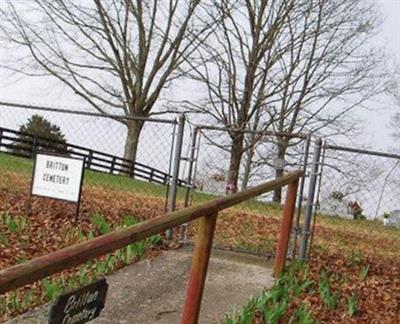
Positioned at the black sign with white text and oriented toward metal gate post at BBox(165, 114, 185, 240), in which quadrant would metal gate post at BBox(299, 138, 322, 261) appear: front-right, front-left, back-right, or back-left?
front-right

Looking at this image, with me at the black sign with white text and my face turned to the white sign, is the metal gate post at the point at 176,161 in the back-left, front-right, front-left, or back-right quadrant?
front-right

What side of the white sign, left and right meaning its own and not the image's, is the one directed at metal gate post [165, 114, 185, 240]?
left

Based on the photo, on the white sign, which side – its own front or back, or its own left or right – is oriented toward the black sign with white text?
front

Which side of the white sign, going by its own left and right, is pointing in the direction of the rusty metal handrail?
front

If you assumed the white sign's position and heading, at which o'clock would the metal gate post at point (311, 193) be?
The metal gate post is roughly at 10 o'clock from the white sign.

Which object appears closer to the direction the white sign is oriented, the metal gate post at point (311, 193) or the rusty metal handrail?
the rusty metal handrail

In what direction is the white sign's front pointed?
toward the camera
